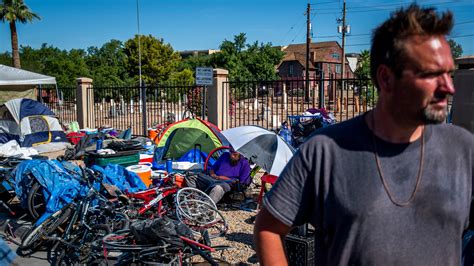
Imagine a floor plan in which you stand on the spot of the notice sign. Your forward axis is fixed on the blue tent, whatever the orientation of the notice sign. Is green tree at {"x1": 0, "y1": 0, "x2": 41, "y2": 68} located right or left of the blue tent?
right

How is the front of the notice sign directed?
toward the camera

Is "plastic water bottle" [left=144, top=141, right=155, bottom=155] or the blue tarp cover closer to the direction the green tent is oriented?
the blue tarp cover

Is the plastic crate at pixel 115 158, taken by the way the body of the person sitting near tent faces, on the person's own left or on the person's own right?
on the person's own right

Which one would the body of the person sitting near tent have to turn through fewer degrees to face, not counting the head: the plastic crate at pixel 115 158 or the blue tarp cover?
the blue tarp cover

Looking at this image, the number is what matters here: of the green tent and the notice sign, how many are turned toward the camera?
2

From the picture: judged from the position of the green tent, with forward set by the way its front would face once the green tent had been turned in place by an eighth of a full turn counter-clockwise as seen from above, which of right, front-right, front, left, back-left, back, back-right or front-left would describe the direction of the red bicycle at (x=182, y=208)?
front-right

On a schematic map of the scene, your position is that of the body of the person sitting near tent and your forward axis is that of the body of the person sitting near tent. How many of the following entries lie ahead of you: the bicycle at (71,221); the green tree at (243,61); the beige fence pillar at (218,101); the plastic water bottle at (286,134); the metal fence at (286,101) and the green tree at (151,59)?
1

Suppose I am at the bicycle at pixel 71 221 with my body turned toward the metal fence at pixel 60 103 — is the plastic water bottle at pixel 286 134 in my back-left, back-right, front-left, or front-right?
front-right

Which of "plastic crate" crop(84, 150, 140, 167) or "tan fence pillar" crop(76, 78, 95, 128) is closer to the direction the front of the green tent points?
the plastic crate

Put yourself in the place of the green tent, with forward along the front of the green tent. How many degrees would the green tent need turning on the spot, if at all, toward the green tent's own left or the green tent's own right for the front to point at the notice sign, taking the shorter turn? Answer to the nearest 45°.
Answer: approximately 180°

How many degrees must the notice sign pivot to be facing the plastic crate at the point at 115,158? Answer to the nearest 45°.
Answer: approximately 45° to its right

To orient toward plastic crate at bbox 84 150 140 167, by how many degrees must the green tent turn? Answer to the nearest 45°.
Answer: approximately 45° to its right

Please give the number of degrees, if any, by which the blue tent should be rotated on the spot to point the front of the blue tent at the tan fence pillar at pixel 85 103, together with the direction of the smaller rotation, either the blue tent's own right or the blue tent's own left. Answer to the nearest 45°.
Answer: approximately 90° to the blue tent's own left

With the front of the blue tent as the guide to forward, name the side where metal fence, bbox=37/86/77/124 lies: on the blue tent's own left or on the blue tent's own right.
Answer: on the blue tent's own left
